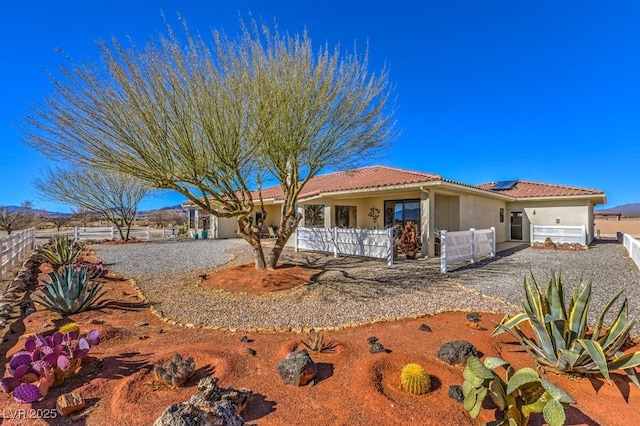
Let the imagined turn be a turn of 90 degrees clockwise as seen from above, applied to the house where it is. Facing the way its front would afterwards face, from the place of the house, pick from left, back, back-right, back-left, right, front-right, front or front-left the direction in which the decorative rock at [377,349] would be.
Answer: back-left

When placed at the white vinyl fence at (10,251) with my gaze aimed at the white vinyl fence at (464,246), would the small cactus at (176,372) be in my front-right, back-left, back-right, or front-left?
front-right

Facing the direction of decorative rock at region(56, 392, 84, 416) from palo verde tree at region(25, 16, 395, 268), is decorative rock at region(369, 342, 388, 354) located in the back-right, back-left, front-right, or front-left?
front-left

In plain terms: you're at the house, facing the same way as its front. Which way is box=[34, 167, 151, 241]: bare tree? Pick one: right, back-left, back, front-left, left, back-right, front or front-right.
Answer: front-right

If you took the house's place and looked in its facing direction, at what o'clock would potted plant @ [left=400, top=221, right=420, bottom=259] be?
The potted plant is roughly at 11 o'clock from the house.

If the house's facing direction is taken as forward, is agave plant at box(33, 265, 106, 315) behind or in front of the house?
in front

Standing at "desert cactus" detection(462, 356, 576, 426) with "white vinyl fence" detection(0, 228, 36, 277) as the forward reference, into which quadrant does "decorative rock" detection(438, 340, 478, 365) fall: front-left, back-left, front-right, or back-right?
front-right

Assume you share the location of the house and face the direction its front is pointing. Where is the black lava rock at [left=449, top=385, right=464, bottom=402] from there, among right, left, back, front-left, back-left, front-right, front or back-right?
front-left

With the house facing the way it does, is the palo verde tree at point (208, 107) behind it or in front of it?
in front

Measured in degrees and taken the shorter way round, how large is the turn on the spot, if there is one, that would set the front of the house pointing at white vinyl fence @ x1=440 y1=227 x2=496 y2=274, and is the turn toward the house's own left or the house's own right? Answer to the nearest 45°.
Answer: approximately 45° to the house's own left

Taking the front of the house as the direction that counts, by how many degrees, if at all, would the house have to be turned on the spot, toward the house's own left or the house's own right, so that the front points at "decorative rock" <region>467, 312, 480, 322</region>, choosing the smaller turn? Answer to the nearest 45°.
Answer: approximately 45° to the house's own left
